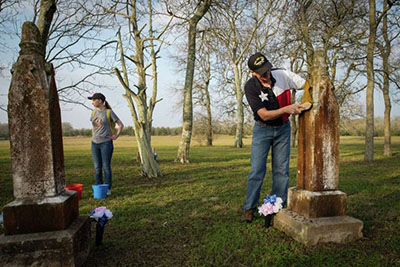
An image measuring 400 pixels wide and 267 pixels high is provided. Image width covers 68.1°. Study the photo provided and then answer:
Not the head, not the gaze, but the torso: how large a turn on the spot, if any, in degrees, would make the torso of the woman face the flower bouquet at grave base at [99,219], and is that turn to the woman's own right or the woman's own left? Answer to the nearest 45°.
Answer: approximately 45° to the woman's own left

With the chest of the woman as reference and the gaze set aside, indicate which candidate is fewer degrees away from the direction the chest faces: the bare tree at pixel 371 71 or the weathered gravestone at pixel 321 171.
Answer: the weathered gravestone

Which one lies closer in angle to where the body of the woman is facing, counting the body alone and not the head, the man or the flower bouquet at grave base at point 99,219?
the flower bouquet at grave base

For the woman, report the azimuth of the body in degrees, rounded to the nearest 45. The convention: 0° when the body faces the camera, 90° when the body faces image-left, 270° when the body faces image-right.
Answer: approximately 45°

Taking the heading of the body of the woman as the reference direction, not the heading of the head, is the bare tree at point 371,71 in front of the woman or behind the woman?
behind

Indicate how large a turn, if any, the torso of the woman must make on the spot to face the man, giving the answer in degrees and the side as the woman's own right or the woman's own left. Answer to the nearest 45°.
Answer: approximately 90° to the woman's own left

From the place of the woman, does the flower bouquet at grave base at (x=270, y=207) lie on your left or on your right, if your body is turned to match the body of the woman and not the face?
on your left

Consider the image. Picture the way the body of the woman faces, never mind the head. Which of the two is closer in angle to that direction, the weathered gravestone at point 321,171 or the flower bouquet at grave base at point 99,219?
the flower bouquet at grave base

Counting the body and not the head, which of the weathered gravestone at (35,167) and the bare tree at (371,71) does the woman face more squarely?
the weathered gravestone

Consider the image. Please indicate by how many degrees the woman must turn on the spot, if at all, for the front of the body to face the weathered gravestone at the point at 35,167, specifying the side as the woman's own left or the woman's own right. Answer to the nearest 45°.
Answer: approximately 45° to the woman's own left

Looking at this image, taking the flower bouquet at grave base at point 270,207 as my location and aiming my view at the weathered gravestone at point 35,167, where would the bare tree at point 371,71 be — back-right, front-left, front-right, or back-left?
back-right

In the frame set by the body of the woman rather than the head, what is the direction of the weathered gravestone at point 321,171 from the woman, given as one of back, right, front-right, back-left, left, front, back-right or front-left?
left
